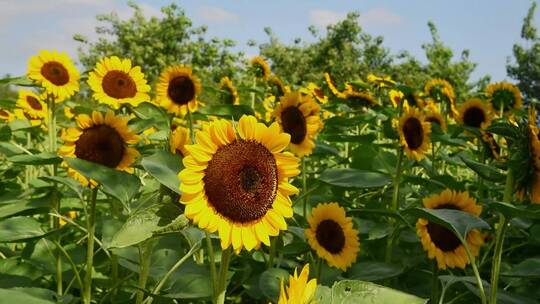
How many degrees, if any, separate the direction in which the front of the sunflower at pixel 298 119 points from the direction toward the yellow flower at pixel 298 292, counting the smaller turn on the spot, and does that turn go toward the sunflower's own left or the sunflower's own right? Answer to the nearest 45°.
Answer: approximately 45° to the sunflower's own left

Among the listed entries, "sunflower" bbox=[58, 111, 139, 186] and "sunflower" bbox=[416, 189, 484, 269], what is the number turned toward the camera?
2

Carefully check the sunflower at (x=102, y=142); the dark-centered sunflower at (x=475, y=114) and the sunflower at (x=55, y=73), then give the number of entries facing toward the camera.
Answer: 3

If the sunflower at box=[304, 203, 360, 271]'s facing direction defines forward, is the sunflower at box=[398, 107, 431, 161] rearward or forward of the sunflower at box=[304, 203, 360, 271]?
rearward

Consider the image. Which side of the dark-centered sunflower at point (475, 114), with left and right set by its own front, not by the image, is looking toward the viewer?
front

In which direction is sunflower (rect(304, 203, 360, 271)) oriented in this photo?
toward the camera

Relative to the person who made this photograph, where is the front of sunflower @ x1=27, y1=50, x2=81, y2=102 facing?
facing the viewer

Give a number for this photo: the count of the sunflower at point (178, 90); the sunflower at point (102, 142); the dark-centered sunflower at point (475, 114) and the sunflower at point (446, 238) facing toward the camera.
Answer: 4

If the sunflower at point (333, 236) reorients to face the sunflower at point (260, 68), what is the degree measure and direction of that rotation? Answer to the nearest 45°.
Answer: approximately 180°

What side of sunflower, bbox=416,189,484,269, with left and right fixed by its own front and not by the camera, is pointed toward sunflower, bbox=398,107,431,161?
back

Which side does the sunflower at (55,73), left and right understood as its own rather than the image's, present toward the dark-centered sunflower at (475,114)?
left
